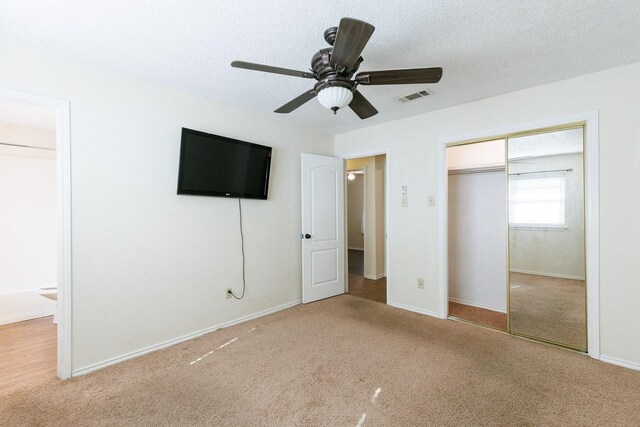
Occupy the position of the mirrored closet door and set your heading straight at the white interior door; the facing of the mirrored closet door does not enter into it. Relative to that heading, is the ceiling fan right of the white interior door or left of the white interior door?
left

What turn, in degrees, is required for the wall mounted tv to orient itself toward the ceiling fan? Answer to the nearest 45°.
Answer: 0° — it already faces it

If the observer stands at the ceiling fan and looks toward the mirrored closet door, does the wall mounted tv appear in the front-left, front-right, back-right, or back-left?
back-left

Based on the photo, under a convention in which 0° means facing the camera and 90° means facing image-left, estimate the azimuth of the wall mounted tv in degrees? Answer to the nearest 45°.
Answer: approximately 315°

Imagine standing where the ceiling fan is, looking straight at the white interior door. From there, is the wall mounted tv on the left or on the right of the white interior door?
left

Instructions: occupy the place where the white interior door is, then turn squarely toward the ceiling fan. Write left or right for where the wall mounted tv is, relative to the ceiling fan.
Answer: right

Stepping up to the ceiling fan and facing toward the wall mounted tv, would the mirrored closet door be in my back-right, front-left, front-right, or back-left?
back-right

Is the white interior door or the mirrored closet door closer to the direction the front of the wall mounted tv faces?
the mirrored closet door

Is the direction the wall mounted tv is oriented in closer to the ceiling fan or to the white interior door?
the ceiling fan
